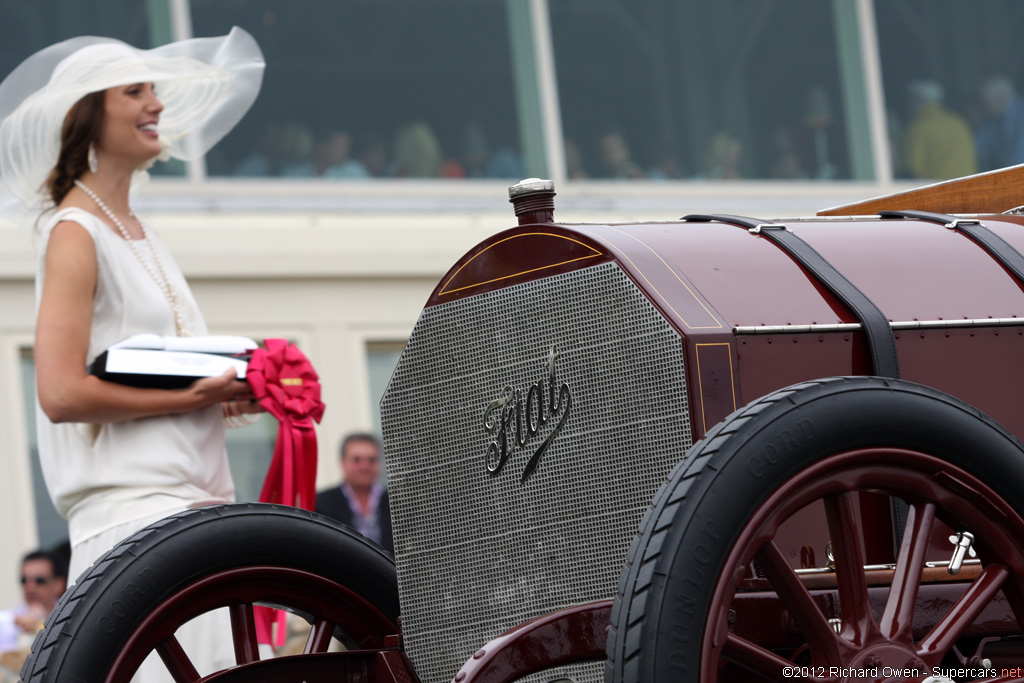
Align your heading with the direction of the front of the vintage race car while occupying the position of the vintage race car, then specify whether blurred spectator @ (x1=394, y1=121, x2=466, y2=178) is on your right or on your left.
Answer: on your right

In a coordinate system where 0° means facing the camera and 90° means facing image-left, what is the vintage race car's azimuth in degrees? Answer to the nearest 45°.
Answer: approximately 45°

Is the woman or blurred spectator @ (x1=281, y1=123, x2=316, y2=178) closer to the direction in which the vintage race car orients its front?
the woman

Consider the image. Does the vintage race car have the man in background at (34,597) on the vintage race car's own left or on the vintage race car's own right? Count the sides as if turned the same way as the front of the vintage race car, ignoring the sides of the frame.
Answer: on the vintage race car's own right

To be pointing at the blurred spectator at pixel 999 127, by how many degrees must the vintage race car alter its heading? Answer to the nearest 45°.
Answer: approximately 180°

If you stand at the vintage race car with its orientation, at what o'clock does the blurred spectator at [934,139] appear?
The blurred spectator is roughly at 5 o'clock from the vintage race car.

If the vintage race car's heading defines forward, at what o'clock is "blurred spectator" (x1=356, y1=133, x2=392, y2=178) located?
The blurred spectator is roughly at 4 o'clock from the vintage race car.

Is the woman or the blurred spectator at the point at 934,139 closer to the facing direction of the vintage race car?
the woman

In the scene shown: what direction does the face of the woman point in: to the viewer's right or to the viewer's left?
to the viewer's right

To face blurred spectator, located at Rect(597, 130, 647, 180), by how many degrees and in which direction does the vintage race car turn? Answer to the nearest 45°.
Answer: approximately 135° to its right

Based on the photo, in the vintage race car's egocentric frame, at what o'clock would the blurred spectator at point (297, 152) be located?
The blurred spectator is roughly at 4 o'clock from the vintage race car.

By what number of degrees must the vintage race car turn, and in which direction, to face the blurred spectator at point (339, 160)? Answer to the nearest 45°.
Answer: approximately 135° to its right
